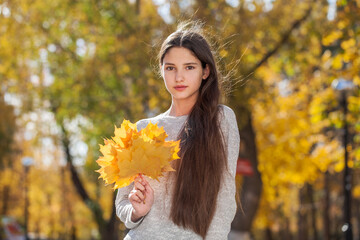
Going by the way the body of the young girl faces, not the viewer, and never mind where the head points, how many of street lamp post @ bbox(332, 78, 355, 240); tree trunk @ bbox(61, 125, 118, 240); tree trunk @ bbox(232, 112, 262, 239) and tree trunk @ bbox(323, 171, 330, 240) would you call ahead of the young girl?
0

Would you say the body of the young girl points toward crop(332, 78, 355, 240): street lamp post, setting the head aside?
no

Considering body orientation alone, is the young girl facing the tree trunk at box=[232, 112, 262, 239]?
no

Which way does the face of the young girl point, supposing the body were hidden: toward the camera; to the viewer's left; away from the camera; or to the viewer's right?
toward the camera

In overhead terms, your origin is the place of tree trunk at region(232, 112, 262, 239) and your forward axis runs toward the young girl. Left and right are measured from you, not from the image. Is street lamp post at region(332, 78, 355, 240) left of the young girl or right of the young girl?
left

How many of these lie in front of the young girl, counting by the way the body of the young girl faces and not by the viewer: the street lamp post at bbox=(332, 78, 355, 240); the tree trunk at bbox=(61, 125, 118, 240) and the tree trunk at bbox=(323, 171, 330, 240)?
0

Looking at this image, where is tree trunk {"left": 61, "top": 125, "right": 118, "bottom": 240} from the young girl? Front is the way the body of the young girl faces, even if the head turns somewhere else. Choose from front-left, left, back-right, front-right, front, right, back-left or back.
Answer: back-right

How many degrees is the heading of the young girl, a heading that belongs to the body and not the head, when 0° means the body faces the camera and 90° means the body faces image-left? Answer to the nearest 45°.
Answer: approximately 45°

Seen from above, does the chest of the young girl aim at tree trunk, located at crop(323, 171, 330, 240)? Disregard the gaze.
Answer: no

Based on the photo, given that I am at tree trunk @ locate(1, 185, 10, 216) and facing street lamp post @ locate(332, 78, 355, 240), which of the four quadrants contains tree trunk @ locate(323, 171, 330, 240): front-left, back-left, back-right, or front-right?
front-left
